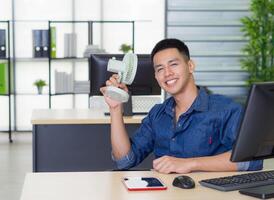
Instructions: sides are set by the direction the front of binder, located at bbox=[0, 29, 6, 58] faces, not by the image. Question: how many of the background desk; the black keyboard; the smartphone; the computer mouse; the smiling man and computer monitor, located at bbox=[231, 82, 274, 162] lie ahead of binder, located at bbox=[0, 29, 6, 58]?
6

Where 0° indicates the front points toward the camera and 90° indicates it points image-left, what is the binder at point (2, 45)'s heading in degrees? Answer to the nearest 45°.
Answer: approximately 0°

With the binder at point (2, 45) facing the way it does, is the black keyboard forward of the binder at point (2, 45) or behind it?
forward

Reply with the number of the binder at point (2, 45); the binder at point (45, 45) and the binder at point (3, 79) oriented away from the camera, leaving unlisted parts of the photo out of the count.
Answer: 0

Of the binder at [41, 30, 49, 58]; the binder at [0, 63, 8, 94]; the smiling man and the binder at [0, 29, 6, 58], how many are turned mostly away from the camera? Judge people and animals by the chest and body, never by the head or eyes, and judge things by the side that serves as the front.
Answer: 0

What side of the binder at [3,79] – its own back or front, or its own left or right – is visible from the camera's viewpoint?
front

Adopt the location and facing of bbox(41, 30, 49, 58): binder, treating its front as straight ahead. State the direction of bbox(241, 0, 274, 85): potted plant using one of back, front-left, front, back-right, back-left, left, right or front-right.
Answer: left

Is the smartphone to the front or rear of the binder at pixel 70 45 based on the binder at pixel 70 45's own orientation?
to the front

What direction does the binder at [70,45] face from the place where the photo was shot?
facing the viewer

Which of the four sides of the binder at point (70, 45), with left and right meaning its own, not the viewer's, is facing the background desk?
front

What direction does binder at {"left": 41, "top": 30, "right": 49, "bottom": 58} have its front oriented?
toward the camera

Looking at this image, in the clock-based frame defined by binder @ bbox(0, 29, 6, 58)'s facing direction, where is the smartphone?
The smartphone is roughly at 12 o'clock from the binder.
